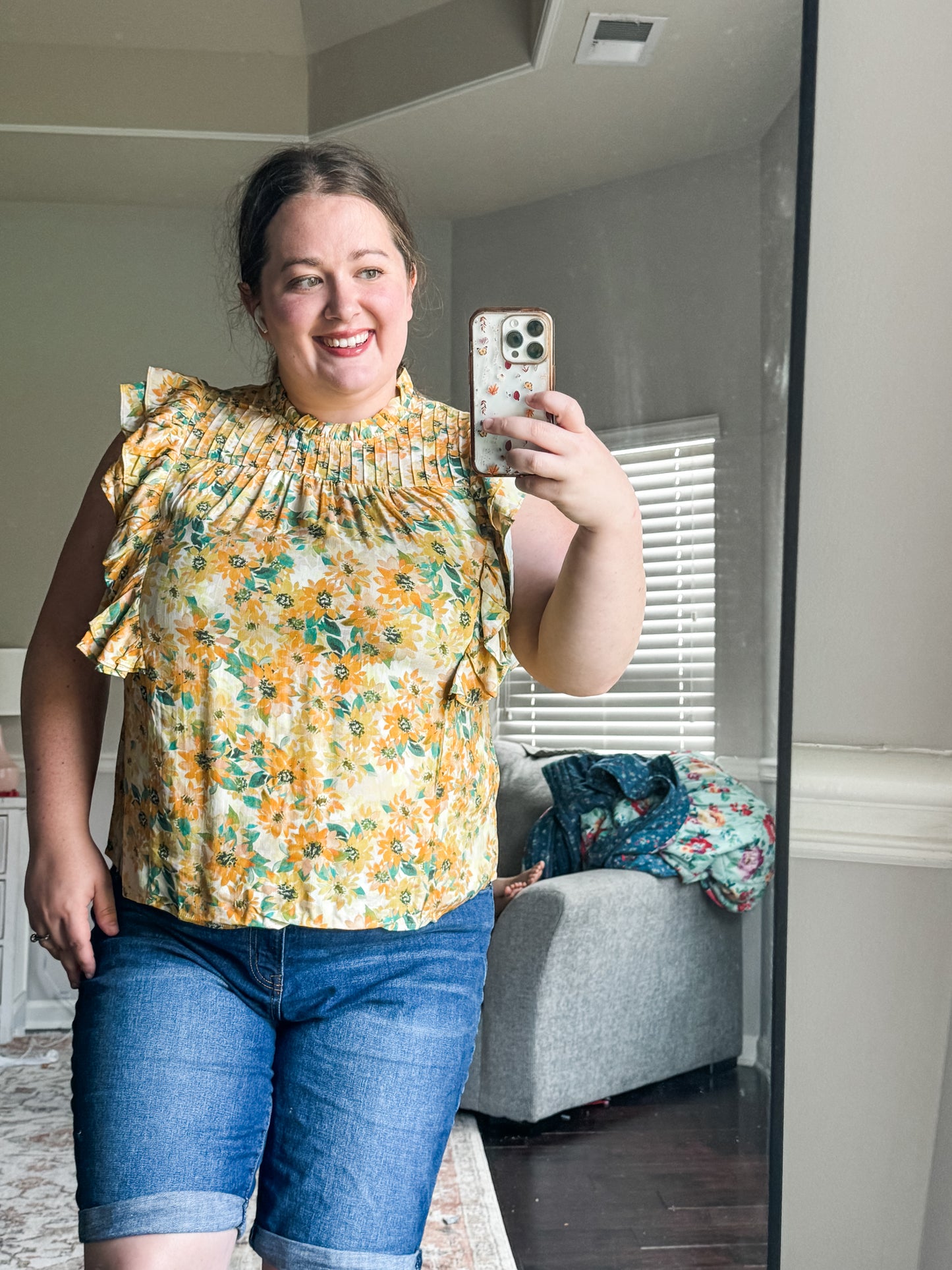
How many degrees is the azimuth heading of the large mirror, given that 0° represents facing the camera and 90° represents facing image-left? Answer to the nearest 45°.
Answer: approximately 0°
